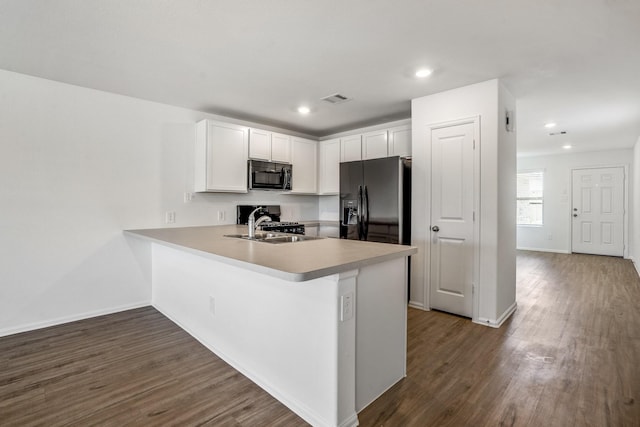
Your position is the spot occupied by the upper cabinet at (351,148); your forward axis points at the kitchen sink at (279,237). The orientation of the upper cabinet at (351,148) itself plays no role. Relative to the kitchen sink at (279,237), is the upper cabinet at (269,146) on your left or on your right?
right

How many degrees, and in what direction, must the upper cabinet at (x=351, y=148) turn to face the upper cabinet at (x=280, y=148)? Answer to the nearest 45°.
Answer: approximately 45° to its right

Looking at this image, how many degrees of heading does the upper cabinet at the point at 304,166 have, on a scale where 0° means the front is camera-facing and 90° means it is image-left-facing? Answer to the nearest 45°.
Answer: approximately 315°

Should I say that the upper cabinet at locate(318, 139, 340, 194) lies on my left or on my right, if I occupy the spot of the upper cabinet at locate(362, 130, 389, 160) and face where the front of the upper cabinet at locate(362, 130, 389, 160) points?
on my right

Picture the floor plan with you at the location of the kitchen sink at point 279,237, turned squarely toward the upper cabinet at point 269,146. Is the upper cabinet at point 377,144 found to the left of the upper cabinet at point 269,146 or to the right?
right

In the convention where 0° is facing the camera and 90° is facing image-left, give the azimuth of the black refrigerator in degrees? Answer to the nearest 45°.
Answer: approximately 45°

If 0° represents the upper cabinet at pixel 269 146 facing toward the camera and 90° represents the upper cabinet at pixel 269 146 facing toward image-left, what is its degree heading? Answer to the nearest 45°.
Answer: approximately 315°
